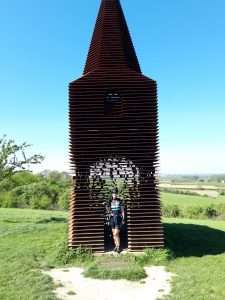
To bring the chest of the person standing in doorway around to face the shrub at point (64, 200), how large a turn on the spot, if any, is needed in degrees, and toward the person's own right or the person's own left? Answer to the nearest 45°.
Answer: approximately 180°

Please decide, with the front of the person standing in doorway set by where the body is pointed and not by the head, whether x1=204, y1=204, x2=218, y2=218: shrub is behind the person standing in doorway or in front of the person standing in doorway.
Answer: behind

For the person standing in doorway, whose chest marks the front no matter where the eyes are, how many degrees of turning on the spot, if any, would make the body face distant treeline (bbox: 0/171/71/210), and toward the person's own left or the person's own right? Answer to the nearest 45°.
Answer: approximately 180°

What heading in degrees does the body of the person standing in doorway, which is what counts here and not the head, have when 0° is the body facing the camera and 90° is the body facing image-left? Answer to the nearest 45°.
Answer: approximately 0°

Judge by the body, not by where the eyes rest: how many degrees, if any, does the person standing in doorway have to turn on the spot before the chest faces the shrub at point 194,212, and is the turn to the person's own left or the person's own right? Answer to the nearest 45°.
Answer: approximately 180°

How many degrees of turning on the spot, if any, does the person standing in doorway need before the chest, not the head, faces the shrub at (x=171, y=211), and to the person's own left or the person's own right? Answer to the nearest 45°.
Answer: approximately 180°
